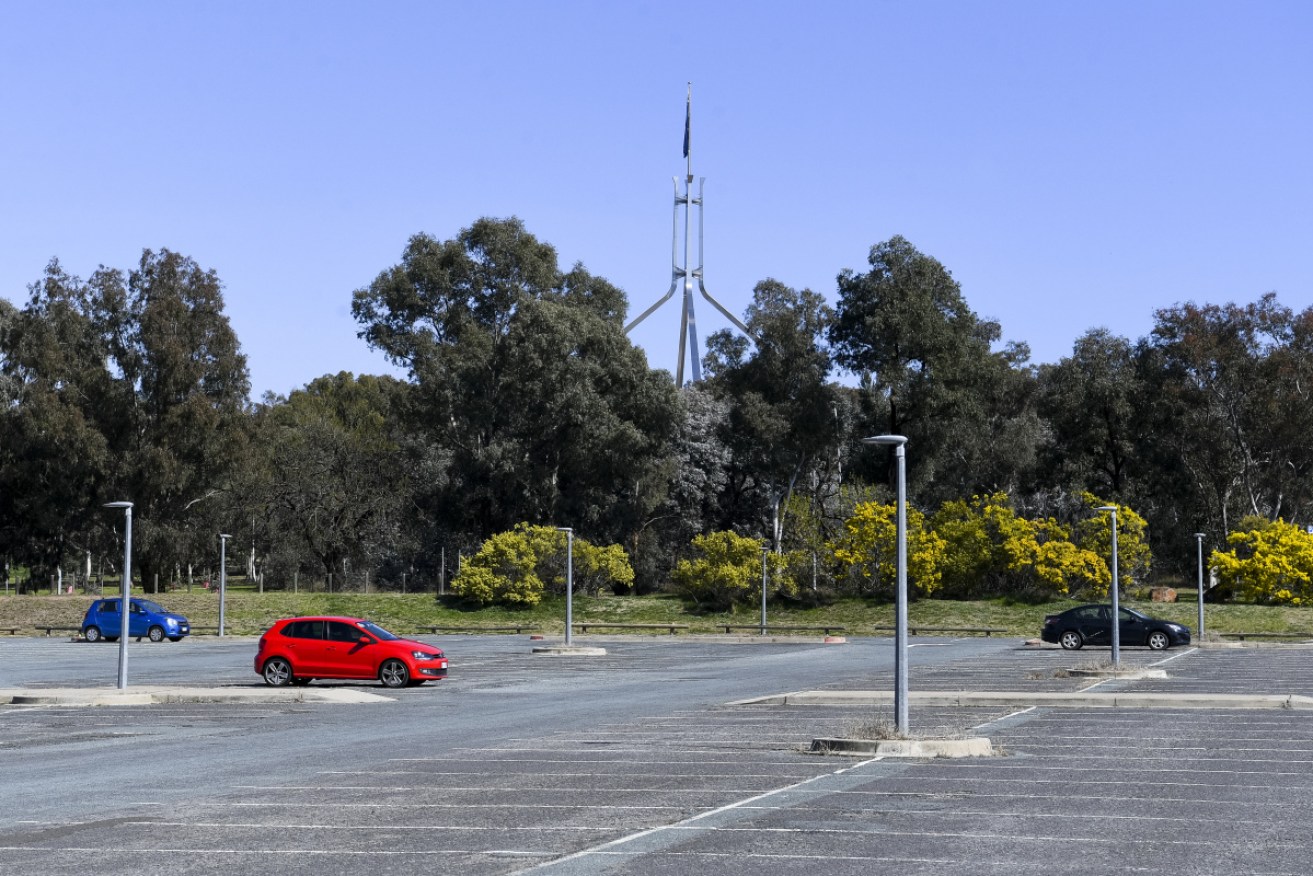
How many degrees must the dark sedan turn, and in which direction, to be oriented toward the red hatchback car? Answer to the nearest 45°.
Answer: approximately 135° to its right

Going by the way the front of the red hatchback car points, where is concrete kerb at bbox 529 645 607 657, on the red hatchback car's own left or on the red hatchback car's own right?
on the red hatchback car's own left

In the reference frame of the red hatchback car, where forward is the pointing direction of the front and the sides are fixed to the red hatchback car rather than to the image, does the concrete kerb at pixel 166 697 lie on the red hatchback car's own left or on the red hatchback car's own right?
on the red hatchback car's own right

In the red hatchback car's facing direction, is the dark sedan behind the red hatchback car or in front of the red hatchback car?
in front

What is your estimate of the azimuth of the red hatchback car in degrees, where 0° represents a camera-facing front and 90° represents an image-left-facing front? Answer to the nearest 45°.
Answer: approximately 270°

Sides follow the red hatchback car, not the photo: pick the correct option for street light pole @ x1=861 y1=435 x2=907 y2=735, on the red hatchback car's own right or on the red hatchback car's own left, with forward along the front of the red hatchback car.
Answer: on the red hatchback car's own right

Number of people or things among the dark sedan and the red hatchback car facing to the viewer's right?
2

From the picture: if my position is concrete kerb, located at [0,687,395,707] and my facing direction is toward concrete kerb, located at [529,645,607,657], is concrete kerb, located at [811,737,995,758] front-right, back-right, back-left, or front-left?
back-right

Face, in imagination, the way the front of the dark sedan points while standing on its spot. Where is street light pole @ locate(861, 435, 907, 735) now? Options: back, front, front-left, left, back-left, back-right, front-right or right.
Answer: right

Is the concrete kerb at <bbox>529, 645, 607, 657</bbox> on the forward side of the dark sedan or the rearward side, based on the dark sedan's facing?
on the rearward side

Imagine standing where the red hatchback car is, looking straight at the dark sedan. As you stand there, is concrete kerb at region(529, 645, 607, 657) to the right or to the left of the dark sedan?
left

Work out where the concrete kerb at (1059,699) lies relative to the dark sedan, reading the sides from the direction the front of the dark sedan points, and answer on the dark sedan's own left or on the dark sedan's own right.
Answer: on the dark sedan's own right

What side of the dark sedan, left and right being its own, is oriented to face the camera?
right
